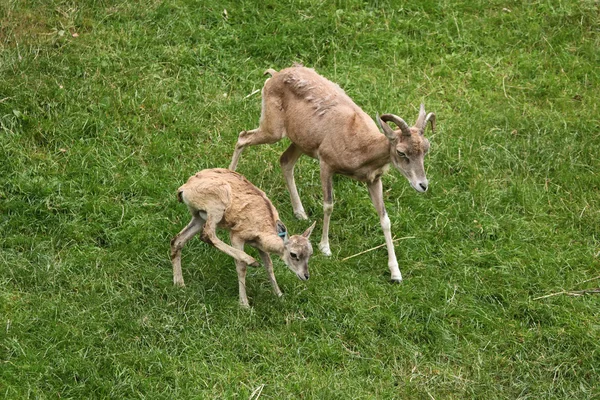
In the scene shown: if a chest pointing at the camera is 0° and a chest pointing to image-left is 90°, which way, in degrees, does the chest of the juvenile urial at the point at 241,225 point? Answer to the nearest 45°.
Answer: approximately 315°

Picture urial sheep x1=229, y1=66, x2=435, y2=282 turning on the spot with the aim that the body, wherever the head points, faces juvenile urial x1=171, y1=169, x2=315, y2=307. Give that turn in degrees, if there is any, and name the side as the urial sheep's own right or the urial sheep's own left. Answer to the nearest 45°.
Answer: approximately 90° to the urial sheep's own right

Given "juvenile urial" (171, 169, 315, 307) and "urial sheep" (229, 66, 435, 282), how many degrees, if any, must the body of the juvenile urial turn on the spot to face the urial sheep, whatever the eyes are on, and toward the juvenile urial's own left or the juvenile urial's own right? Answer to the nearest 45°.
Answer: approximately 90° to the juvenile urial's own left

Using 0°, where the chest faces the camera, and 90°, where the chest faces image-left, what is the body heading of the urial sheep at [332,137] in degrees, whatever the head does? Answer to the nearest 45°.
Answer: approximately 315°
